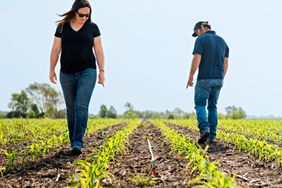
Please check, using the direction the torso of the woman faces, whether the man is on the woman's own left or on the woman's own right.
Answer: on the woman's own left

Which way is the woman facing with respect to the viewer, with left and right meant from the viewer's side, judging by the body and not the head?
facing the viewer

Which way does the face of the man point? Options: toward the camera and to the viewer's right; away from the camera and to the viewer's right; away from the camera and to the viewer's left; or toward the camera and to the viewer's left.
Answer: away from the camera and to the viewer's left
